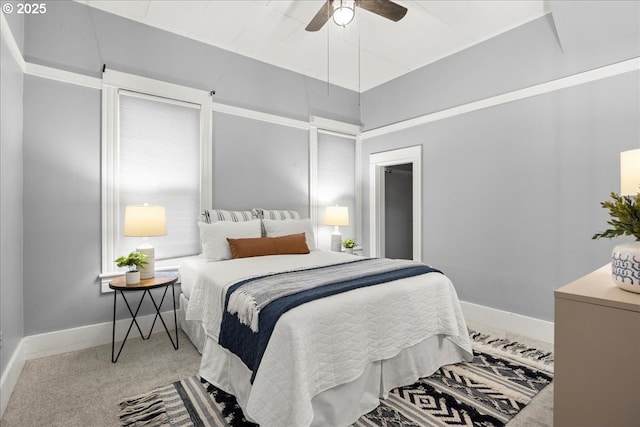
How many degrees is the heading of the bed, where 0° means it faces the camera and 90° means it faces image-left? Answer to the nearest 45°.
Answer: approximately 315°

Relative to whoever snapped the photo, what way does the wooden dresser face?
facing away from the viewer and to the left of the viewer

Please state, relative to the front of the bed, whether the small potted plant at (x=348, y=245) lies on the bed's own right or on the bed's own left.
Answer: on the bed's own left

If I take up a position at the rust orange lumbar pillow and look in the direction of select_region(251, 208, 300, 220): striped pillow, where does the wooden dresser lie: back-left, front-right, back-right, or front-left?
back-right

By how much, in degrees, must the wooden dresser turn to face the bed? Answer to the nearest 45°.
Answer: approximately 45° to its left
